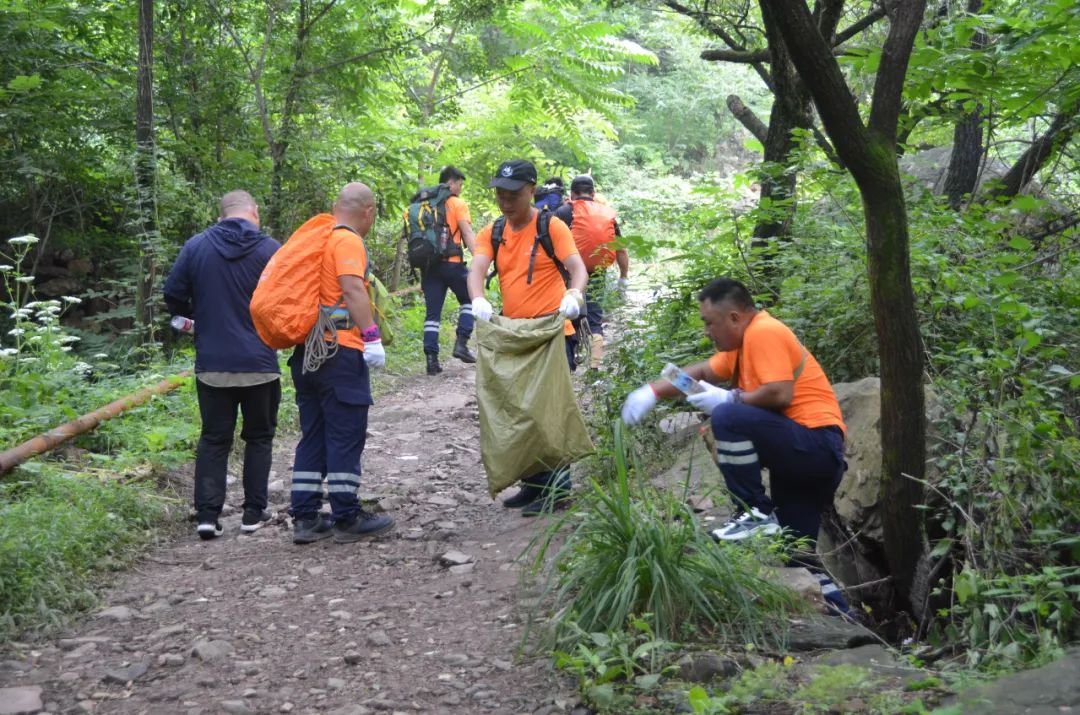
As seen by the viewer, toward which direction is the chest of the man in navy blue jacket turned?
away from the camera

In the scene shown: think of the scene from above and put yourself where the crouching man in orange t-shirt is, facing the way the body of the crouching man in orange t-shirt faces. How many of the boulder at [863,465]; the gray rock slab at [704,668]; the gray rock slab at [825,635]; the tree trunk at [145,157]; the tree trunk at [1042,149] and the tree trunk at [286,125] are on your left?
2

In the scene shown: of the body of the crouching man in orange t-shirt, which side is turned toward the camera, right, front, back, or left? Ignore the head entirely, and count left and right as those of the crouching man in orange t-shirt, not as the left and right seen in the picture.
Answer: left

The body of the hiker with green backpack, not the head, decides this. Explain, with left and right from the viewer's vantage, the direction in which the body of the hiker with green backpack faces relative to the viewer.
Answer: facing away from the viewer and to the right of the viewer

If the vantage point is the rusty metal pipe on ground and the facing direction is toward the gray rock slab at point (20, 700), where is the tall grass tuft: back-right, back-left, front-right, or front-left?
front-left

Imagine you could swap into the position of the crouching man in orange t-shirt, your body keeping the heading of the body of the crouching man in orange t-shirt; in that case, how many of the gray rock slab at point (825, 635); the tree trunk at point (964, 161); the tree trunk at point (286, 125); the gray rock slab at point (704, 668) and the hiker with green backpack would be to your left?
2

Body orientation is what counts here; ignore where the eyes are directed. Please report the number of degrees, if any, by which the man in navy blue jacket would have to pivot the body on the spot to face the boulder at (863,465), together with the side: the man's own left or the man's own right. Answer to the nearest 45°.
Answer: approximately 135° to the man's own right

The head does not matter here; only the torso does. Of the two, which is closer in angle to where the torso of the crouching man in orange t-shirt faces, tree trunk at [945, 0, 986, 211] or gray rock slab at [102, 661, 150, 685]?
the gray rock slab

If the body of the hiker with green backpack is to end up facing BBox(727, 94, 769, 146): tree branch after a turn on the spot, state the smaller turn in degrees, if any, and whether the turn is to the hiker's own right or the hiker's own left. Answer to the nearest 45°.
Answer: approximately 90° to the hiker's own right
